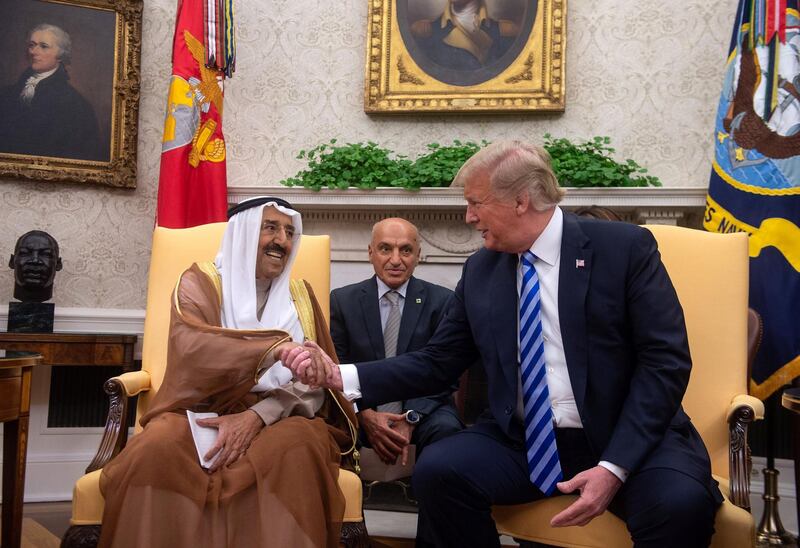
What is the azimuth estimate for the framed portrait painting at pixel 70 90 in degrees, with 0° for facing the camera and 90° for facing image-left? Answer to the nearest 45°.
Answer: approximately 315°

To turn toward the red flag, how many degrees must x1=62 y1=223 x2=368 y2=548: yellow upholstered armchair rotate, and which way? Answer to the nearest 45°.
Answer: approximately 180°

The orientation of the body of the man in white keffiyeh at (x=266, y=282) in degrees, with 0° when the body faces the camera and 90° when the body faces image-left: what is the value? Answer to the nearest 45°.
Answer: approximately 315°

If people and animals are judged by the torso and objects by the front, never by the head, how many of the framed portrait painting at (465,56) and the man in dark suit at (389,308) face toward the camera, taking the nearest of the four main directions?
2

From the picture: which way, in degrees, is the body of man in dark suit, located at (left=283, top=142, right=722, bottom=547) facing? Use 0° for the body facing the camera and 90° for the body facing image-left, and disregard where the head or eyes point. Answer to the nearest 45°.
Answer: approximately 45°

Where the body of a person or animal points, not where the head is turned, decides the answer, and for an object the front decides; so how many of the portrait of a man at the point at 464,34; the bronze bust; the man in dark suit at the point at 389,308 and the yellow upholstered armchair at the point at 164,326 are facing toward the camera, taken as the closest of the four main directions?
4

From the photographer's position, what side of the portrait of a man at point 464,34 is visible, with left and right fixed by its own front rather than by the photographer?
front

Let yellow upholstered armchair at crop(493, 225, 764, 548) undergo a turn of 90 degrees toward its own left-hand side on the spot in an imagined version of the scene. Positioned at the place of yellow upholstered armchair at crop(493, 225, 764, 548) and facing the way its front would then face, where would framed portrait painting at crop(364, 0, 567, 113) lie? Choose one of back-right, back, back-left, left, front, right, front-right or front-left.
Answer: back

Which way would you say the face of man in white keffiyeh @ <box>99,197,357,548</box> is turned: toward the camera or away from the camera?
toward the camera

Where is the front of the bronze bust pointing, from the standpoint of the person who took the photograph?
facing the viewer

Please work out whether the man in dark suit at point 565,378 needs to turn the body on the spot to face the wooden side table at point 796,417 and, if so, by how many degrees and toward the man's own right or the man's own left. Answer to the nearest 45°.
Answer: approximately 135° to the man's own left

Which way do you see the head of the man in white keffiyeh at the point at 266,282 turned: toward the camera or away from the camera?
toward the camera

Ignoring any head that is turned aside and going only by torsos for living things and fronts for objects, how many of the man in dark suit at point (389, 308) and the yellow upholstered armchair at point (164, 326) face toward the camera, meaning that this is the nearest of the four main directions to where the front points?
2

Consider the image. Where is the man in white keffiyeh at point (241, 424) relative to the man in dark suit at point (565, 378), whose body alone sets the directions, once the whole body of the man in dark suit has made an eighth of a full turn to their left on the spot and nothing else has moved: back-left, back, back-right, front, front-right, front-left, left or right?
right
